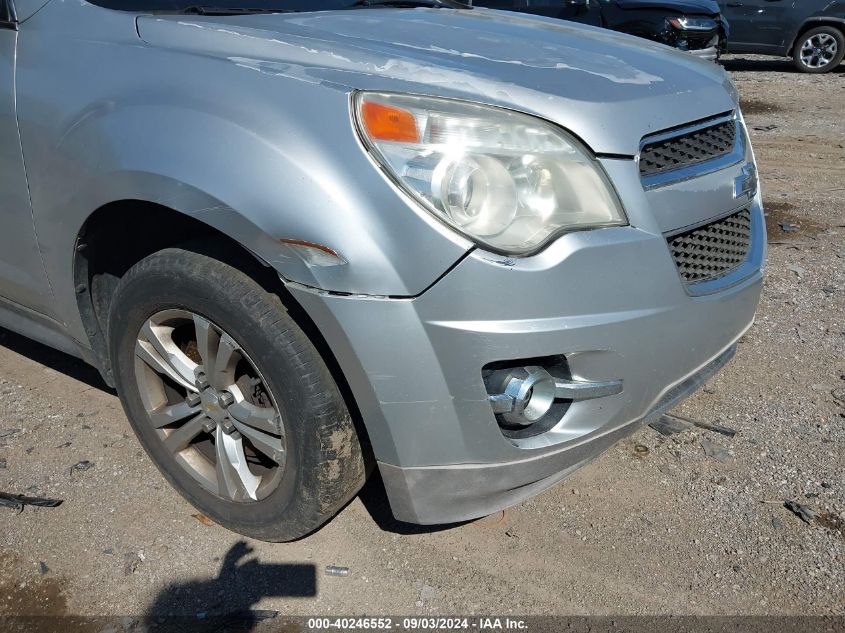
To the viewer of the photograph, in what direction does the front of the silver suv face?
facing the viewer and to the right of the viewer

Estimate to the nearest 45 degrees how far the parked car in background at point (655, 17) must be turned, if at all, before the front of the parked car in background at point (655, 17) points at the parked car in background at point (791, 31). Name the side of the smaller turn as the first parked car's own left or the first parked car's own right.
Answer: approximately 90° to the first parked car's own left

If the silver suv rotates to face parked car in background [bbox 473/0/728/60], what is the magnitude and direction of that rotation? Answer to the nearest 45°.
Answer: approximately 135° to its left

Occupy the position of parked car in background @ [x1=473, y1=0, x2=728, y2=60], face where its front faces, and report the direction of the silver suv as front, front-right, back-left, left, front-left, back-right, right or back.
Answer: front-right
